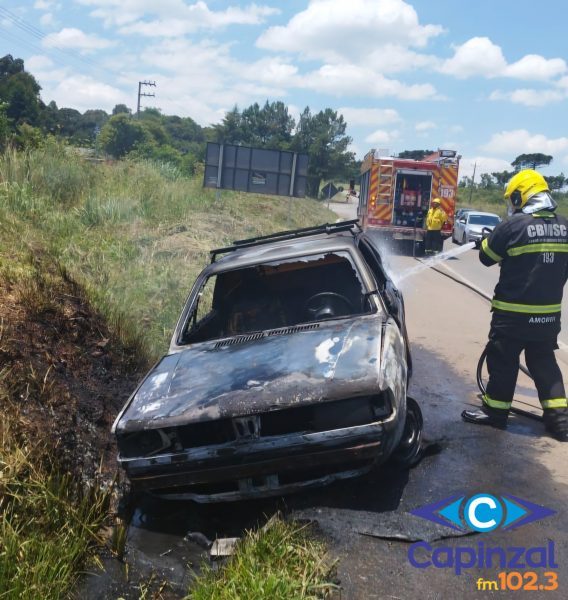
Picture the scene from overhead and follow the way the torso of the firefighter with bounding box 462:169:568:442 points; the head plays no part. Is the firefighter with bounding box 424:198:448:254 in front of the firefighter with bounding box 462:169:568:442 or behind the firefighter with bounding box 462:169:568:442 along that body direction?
in front

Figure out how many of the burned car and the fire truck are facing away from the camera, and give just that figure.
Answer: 1

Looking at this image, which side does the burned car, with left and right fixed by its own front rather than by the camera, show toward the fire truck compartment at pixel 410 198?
back

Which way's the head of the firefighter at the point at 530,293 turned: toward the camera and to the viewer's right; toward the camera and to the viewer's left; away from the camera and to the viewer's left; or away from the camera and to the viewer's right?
away from the camera and to the viewer's left

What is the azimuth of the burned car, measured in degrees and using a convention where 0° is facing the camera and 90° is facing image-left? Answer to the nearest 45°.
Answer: approximately 0°

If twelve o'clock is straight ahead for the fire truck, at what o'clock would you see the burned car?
The burned car is roughly at 6 o'clock from the fire truck.

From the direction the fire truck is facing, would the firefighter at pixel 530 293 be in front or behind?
behind

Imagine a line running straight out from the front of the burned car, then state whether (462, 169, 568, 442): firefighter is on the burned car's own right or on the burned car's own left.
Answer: on the burned car's own left

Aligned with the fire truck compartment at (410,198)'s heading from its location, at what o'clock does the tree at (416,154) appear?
The tree is roughly at 6 o'clock from the fire truck compartment.

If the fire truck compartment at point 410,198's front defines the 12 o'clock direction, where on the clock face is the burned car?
The burned car is roughly at 12 o'clock from the fire truck compartment.

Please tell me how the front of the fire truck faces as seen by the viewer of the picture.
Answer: facing away from the viewer

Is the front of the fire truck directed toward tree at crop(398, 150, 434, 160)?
yes

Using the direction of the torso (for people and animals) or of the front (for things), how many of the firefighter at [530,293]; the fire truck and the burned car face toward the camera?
1

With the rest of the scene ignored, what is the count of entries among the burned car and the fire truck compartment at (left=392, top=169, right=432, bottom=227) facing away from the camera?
0

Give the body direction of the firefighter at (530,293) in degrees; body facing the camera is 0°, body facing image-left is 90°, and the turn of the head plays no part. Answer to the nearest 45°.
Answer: approximately 135°
